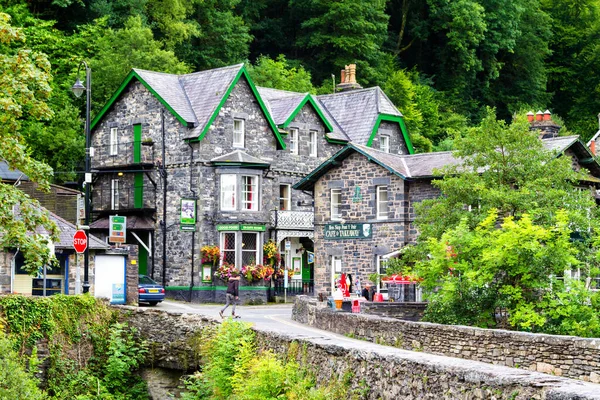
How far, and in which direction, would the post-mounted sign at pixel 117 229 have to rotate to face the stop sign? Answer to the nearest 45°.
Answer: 0° — it already faces it

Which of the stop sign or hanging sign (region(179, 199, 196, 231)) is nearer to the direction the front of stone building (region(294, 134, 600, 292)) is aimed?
the stop sign

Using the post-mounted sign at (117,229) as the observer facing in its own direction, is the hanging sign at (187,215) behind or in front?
behind

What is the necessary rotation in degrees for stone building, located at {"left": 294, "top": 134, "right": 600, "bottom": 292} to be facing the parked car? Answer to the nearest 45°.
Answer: approximately 90° to its right

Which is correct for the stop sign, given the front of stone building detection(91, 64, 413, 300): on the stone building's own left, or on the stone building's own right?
on the stone building's own right

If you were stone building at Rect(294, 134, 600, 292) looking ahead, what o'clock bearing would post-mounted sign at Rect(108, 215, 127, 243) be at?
The post-mounted sign is roughly at 2 o'clock from the stone building.

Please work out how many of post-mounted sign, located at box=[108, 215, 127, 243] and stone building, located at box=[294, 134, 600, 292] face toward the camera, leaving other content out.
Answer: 2
